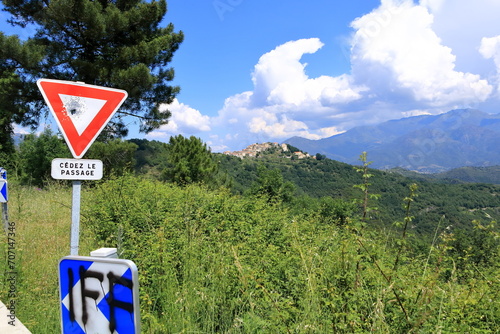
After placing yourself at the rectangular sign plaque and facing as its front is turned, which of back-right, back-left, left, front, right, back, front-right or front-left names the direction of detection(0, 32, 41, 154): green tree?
back

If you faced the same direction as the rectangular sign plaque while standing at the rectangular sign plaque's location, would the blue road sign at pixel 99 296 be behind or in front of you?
in front

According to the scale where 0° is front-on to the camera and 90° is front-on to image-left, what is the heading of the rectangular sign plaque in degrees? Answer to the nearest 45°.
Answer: approximately 0°

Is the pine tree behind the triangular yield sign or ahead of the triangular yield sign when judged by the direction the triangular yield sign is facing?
behind

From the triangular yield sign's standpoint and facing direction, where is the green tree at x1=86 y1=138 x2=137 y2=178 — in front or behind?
behind

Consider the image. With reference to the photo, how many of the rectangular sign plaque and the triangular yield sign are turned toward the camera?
2

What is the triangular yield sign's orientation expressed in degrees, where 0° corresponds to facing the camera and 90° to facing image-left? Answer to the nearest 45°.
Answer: approximately 0°

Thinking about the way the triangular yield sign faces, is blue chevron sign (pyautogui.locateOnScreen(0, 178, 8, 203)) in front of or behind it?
behind

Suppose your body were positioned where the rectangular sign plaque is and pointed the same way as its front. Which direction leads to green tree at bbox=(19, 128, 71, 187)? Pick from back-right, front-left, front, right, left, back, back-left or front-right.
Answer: back

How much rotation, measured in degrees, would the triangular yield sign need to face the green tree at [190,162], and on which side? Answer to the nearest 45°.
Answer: approximately 180°
